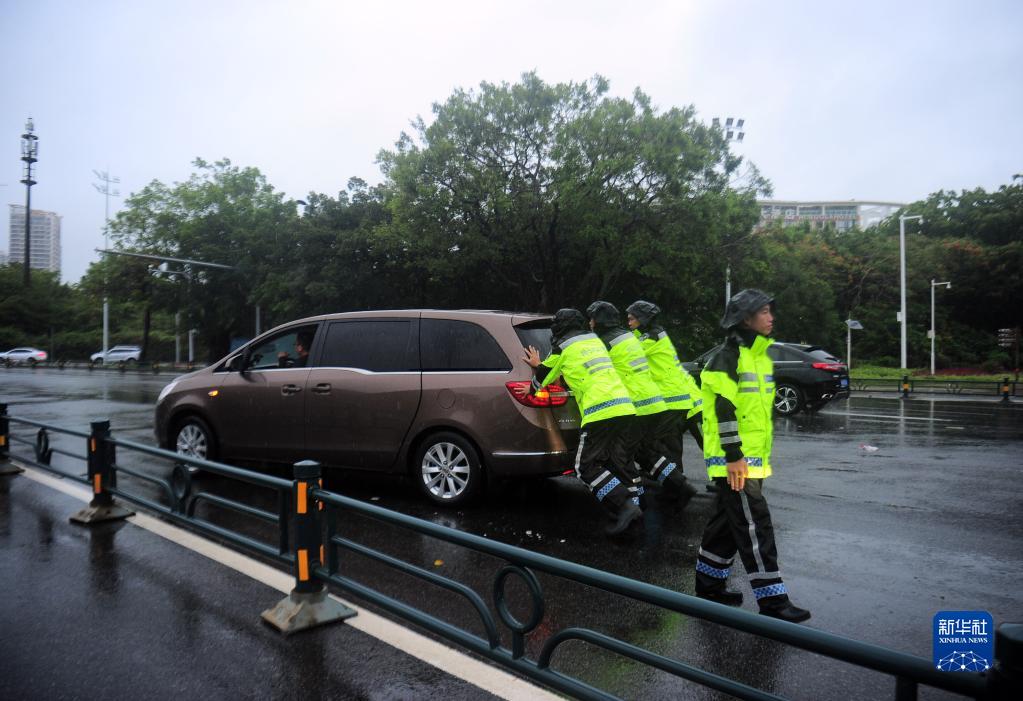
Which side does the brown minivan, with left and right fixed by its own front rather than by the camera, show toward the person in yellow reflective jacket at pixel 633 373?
back

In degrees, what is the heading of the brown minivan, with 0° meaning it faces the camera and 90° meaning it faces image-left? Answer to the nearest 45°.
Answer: approximately 135°

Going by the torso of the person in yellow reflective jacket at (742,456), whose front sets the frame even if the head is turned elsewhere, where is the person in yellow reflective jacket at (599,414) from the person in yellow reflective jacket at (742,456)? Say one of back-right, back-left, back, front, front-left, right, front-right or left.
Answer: back

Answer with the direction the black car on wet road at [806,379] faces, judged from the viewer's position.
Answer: facing away from the viewer and to the left of the viewer

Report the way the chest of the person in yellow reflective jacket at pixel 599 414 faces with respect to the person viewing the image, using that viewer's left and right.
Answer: facing away from the viewer and to the left of the viewer

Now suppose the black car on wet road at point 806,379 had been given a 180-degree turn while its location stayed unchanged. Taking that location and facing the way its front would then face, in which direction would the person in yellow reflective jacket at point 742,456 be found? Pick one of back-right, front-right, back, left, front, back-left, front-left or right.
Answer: front-right

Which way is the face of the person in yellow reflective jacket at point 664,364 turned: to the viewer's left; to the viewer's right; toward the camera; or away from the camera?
to the viewer's left

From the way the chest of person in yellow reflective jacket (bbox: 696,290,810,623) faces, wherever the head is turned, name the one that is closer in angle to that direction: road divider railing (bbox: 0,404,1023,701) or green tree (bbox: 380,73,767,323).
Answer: the road divider railing

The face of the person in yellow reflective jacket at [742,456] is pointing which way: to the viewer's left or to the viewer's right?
to the viewer's right

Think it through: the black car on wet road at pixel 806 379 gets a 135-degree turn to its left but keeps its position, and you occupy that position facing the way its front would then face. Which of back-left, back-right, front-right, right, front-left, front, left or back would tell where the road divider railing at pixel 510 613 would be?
front

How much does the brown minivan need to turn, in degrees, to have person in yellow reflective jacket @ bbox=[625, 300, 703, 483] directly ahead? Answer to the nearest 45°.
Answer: approximately 135° to its right
